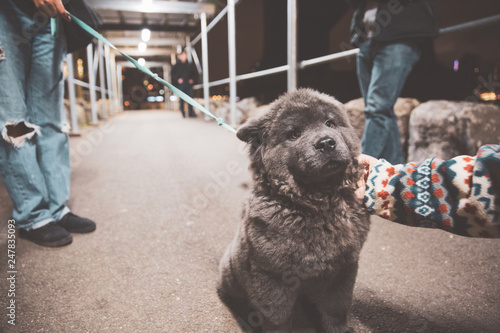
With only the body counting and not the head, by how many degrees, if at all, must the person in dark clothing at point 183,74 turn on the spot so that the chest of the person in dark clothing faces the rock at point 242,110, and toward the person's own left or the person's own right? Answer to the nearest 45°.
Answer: approximately 45° to the person's own left

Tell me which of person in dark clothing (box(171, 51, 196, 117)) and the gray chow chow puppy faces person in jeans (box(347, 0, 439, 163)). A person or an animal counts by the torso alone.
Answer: person in dark clothing (box(171, 51, 196, 117))

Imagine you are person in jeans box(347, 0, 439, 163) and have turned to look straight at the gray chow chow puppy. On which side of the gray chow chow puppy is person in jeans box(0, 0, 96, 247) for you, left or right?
right

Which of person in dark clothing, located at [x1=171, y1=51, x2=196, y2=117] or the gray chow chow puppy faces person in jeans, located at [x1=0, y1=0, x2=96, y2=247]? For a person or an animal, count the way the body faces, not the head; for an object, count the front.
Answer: person in dark clothing, located at [x1=171, y1=51, x2=196, y2=117]

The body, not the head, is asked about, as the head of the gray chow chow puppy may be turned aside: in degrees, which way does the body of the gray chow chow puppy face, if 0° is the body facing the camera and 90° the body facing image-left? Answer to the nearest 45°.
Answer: approximately 315°

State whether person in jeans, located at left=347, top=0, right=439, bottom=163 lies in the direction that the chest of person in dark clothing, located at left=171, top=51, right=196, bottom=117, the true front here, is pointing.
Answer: yes

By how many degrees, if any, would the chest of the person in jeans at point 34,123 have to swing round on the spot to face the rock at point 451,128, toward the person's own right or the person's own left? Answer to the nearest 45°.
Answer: approximately 45° to the person's own left

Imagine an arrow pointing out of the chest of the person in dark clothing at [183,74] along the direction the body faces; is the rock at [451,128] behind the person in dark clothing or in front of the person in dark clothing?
in front

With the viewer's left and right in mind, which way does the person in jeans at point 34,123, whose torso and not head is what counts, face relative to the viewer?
facing the viewer and to the right of the viewer

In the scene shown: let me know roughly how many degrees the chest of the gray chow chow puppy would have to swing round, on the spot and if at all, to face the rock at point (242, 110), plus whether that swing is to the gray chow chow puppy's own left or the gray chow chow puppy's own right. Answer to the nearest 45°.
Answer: approximately 135° to the gray chow chow puppy's own left

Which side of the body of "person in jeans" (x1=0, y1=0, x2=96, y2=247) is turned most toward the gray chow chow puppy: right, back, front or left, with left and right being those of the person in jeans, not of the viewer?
front
